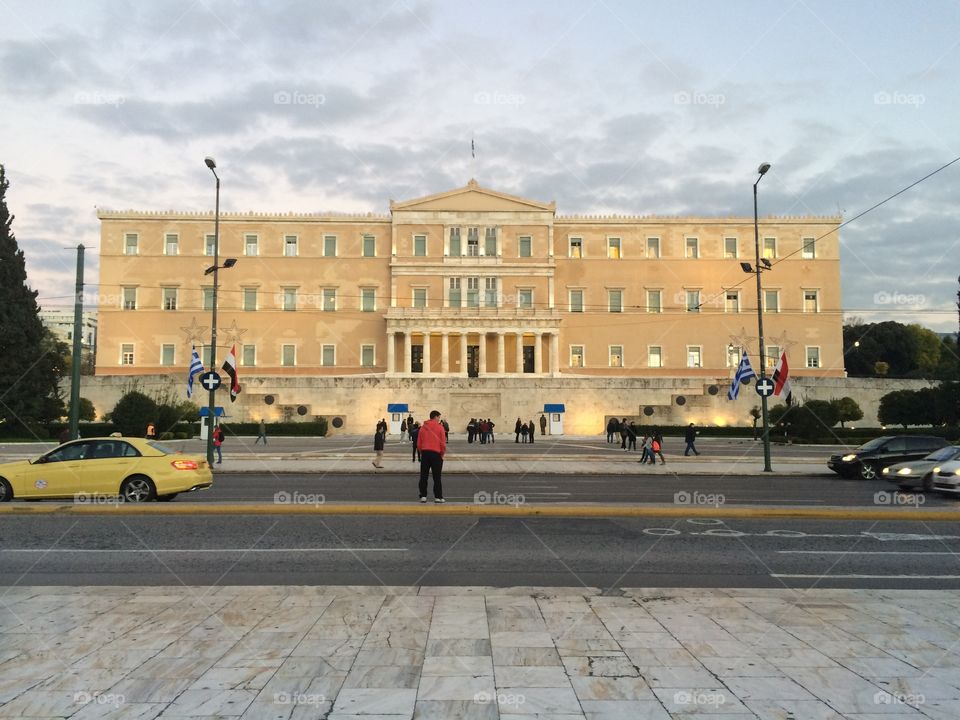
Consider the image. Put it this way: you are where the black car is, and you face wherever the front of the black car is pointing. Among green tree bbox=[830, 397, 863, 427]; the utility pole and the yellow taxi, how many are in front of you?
2

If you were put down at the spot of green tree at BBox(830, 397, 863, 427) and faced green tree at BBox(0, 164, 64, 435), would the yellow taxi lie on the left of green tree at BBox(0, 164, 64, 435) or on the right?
left

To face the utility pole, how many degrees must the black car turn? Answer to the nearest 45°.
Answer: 0° — it already faces it

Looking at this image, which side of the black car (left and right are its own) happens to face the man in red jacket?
front

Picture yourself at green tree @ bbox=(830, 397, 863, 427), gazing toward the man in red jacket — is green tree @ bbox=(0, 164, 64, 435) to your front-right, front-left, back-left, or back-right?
front-right

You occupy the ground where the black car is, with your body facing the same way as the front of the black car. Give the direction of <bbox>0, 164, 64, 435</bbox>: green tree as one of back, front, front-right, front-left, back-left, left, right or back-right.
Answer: front-right

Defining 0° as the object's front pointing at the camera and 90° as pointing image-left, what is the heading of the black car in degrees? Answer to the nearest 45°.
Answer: approximately 45°

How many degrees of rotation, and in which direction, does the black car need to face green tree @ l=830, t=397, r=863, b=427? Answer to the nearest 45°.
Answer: approximately 135° to its right

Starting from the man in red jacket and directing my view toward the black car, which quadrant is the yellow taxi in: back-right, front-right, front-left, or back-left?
back-left

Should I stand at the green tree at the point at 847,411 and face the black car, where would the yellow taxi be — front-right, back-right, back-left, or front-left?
front-right

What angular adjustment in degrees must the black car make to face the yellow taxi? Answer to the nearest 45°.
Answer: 0° — it already faces it

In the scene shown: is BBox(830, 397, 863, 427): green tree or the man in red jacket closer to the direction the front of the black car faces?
the man in red jacket
